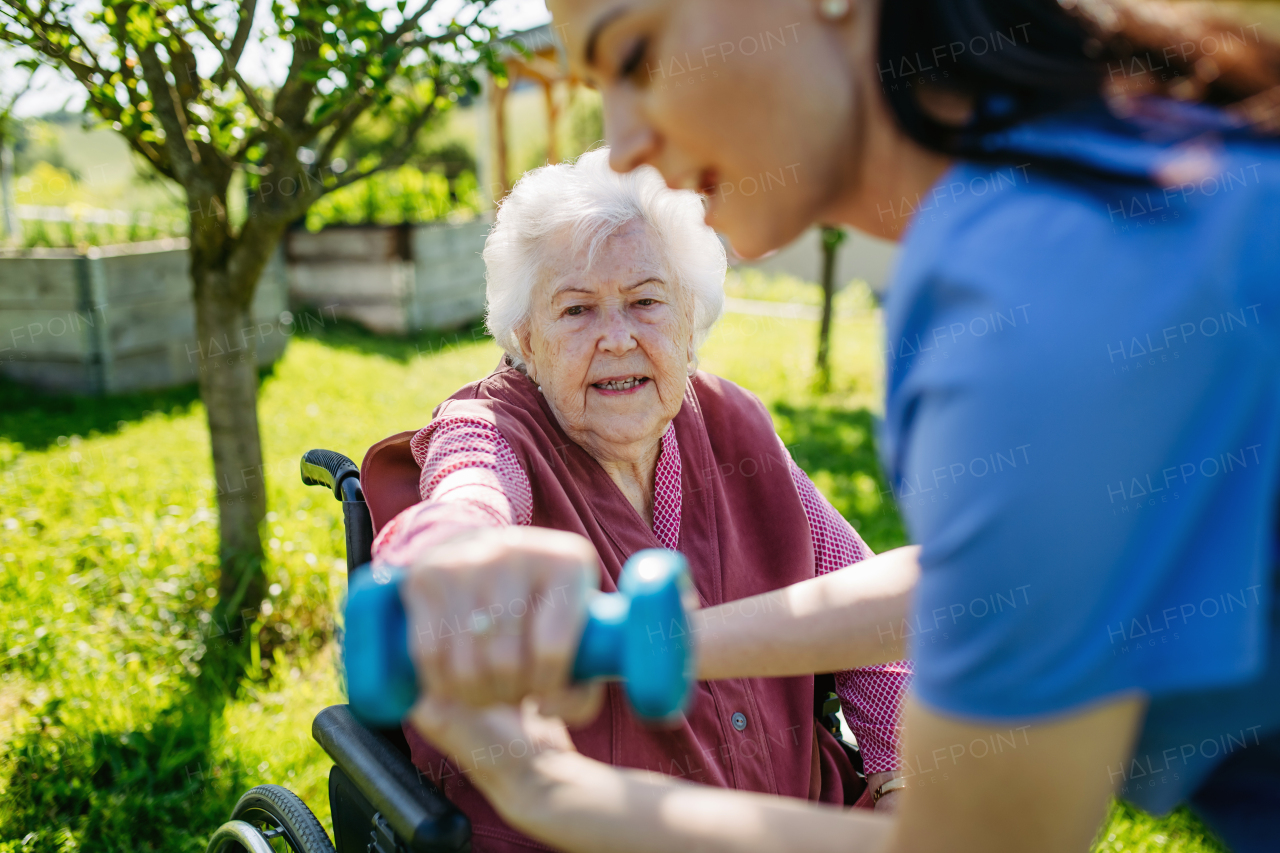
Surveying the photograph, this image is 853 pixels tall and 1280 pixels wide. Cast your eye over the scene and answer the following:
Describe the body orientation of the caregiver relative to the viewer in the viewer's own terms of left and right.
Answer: facing to the left of the viewer

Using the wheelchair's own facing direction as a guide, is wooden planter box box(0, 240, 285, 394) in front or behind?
behind

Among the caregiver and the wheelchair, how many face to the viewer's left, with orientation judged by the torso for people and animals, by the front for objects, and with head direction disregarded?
1

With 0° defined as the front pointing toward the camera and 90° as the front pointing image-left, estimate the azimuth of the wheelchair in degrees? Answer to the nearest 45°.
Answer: approximately 315°

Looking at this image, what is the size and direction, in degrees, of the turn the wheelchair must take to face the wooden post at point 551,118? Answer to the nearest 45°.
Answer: approximately 135° to its left

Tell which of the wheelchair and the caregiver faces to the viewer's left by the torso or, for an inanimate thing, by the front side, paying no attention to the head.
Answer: the caregiver

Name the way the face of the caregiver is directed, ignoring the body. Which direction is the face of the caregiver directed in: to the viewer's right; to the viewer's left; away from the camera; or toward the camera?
to the viewer's left

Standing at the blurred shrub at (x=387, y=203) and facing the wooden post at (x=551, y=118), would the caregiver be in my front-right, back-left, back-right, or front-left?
back-right

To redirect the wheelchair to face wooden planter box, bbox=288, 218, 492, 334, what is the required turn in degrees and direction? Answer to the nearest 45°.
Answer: approximately 135° to its left

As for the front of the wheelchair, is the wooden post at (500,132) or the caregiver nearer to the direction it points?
the caregiver
